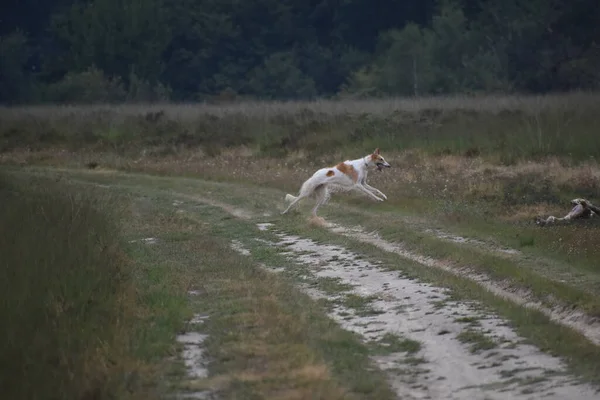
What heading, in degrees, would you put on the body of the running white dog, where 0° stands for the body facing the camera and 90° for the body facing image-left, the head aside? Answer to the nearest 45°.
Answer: approximately 270°
